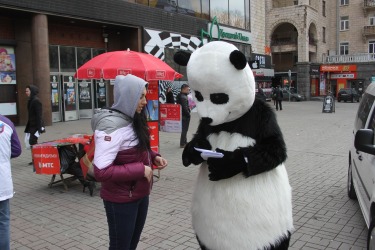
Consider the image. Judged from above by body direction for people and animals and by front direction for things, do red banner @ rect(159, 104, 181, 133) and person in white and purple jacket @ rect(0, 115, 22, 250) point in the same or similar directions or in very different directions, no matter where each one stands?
very different directions

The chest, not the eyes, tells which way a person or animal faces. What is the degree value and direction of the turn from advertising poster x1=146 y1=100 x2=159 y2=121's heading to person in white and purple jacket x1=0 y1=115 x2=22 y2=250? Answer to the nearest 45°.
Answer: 0° — it already faces them

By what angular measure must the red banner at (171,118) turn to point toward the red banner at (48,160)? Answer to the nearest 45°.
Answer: approximately 45° to its right

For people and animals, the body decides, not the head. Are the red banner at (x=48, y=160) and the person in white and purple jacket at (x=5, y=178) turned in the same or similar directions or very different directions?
very different directions

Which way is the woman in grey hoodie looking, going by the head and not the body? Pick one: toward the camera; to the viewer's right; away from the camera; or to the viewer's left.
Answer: to the viewer's right

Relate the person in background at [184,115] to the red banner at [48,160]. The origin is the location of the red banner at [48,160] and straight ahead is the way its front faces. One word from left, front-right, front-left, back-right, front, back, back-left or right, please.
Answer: back-left

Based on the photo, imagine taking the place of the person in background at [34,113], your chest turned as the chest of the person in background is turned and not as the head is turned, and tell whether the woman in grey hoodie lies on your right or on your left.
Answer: on your left
